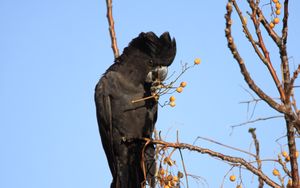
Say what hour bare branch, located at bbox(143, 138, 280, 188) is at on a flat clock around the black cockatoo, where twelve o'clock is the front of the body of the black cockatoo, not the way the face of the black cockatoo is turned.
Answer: The bare branch is roughly at 11 o'clock from the black cockatoo.

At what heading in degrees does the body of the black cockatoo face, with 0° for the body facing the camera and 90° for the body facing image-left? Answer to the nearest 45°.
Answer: approximately 315°
